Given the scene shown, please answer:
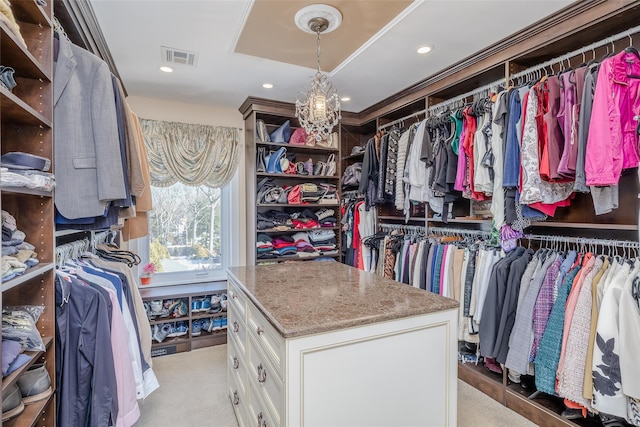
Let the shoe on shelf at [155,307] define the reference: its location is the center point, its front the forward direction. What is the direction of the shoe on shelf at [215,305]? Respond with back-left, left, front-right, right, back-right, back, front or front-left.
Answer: left

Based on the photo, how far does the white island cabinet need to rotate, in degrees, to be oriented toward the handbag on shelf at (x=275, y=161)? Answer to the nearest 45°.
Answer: approximately 135° to its right

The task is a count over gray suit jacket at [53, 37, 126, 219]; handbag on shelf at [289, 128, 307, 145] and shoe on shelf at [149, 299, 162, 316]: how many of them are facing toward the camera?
3

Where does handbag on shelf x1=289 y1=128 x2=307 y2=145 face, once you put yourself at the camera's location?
facing the viewer

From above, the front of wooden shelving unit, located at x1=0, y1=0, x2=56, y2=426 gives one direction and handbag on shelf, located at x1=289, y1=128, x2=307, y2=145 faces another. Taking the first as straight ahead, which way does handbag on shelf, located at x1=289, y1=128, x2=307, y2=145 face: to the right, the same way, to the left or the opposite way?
to the right

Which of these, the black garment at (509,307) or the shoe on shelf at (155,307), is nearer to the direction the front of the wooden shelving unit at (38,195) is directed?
the black garment

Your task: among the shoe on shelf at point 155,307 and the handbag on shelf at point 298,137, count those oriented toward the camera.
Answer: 2

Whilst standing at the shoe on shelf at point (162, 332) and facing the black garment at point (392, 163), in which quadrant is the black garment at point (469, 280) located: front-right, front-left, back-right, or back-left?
front-right

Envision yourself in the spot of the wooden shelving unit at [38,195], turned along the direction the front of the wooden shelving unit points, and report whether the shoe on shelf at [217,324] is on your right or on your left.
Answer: on your left

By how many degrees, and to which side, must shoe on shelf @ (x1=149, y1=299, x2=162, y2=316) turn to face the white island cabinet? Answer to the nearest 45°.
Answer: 0° — it already faces it

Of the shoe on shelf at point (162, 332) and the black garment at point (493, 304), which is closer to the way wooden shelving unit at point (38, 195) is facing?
the black garment

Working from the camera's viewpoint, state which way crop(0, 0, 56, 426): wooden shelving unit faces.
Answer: facing the viewer and to the right of the viewer

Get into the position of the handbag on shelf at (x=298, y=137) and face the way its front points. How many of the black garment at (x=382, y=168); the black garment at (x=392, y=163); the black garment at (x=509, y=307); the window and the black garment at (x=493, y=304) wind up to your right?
1

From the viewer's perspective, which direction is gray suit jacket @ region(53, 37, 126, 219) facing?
toward the camera

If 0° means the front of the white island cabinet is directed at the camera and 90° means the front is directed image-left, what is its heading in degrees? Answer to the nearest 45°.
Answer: approximately 45°

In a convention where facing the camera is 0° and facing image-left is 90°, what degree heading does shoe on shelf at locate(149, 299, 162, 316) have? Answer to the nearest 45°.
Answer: approximately 0°

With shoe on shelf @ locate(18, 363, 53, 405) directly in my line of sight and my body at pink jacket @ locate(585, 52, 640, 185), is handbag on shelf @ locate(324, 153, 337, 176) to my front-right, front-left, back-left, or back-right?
front-right
